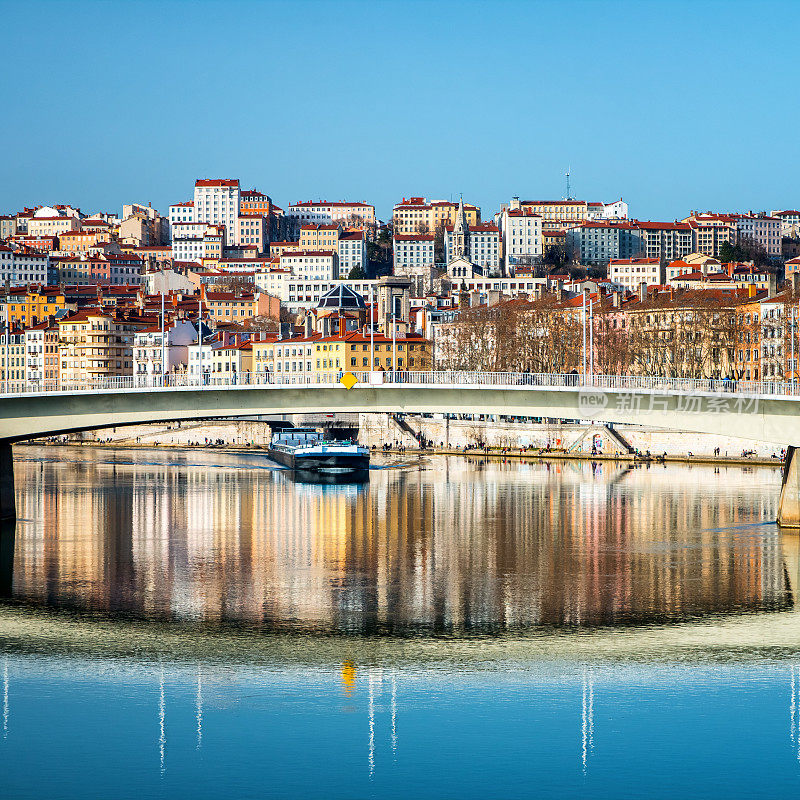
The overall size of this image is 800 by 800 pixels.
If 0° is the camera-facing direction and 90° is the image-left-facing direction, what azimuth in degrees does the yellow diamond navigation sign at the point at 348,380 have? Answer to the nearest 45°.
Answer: approximately 0°
